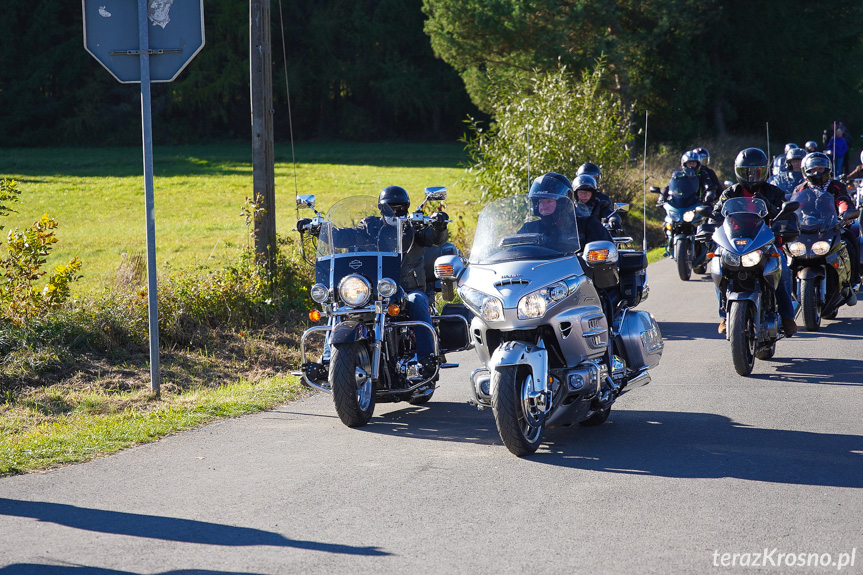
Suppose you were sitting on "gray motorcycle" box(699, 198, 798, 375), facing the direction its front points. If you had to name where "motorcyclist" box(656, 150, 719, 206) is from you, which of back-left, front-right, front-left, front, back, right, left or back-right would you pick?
back

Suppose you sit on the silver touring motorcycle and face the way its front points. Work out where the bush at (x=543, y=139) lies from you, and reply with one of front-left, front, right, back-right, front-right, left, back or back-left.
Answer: back-right

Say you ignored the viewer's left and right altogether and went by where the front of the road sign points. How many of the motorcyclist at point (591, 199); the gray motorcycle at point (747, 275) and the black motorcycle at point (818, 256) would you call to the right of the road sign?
3

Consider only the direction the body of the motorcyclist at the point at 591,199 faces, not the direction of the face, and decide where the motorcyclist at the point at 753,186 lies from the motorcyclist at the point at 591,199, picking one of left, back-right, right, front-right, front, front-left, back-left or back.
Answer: back-left

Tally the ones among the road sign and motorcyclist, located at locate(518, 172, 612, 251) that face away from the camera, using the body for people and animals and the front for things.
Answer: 1

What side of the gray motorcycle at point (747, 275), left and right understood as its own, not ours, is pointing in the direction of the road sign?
right

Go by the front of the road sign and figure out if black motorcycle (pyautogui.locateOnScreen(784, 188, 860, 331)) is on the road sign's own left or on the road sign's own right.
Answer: on the road sign's own right

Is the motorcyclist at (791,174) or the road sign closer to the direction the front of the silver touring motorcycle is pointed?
the road sign

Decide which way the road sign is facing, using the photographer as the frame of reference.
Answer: facing away from the viewer

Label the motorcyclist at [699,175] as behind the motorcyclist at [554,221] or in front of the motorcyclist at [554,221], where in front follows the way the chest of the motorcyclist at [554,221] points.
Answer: behind
